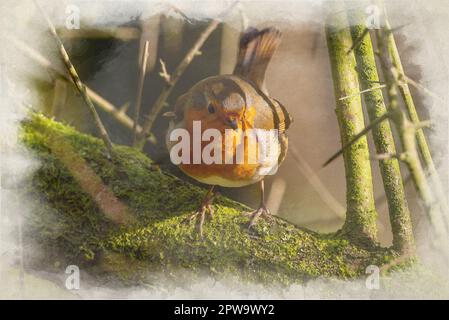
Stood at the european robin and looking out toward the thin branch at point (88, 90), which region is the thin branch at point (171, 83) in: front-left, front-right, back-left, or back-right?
front-right

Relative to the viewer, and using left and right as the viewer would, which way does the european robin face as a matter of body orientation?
facing the viewer
